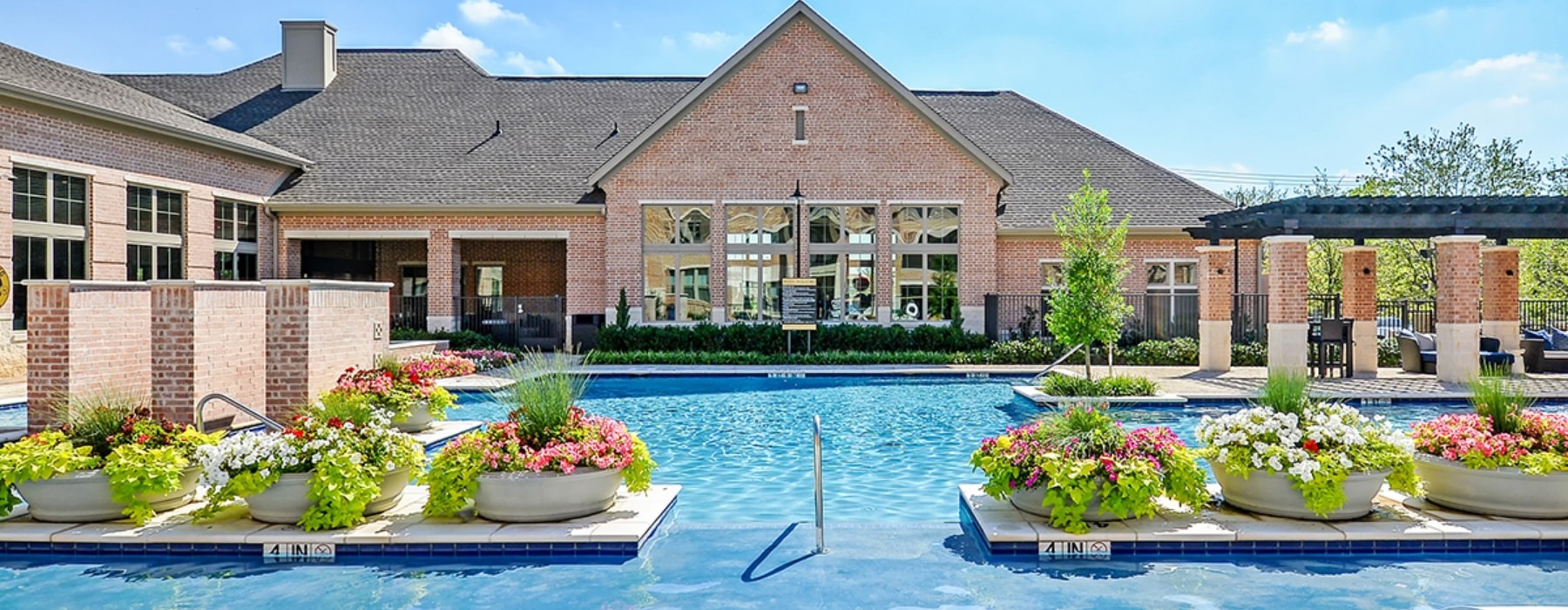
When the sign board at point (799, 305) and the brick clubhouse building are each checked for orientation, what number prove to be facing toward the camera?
2

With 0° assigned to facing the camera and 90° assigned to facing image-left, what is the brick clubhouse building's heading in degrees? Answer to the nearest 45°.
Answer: approximately 0°

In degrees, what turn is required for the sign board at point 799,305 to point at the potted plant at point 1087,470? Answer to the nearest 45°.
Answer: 0° — it already faces it

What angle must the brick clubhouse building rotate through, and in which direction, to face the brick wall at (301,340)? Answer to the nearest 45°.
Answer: approximately 45° to its right

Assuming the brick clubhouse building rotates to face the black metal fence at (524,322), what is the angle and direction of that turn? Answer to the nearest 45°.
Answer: approximately 90° to its right

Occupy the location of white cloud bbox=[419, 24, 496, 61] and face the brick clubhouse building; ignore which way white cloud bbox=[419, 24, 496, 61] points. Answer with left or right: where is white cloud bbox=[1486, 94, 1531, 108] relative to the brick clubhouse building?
left

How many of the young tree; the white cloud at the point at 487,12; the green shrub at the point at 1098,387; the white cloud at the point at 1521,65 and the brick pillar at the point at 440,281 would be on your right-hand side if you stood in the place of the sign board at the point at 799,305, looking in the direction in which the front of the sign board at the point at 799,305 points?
2

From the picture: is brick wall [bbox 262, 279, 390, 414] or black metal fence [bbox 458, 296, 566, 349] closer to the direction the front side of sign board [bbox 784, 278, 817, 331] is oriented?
the brick wall

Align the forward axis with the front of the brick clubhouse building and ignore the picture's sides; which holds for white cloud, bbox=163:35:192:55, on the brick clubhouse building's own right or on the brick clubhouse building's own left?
on the brick clubhouse building's own right

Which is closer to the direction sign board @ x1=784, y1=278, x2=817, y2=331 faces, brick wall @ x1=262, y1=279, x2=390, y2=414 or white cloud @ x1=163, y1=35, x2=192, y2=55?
the brick wall

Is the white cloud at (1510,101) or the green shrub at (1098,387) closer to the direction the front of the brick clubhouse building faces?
the green shrub

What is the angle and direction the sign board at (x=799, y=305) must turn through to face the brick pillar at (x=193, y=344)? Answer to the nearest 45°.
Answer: approximately 45° to its right

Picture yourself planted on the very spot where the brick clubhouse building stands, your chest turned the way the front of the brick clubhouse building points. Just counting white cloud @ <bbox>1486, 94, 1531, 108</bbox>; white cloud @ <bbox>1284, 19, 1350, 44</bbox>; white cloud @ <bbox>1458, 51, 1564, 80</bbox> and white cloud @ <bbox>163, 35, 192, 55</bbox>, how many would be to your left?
3

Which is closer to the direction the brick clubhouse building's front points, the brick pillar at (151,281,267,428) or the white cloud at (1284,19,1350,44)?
the brick pillar
